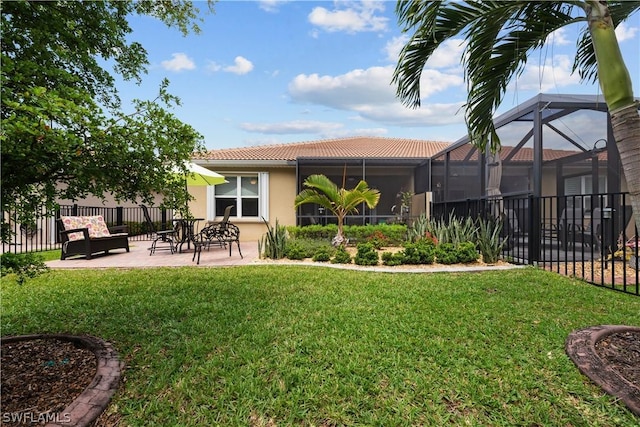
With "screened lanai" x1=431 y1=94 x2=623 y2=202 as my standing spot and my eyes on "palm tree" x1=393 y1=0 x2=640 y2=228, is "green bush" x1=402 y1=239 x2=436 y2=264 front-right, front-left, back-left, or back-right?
front-right

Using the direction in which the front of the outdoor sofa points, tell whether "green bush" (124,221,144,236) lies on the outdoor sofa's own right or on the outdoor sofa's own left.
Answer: on the outdoor sofa's own left

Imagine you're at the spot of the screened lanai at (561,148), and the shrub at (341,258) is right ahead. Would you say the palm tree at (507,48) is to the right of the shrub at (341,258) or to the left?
left

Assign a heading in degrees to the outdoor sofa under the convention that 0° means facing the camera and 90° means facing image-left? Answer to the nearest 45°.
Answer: approximately 315°

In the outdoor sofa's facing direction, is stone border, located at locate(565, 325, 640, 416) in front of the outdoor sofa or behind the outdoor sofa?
in front

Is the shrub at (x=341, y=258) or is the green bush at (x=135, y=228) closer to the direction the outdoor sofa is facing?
the shrub

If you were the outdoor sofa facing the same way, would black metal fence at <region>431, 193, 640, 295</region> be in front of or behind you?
in front

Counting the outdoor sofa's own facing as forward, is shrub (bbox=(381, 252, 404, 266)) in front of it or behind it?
in front
